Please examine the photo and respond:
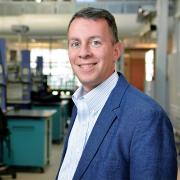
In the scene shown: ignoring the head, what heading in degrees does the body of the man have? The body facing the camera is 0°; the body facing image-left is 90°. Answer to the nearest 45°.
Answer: approximately 45°

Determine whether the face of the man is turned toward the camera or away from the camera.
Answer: toward the camera

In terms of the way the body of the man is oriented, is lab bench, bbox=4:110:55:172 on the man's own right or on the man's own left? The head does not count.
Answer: on the man's own right
